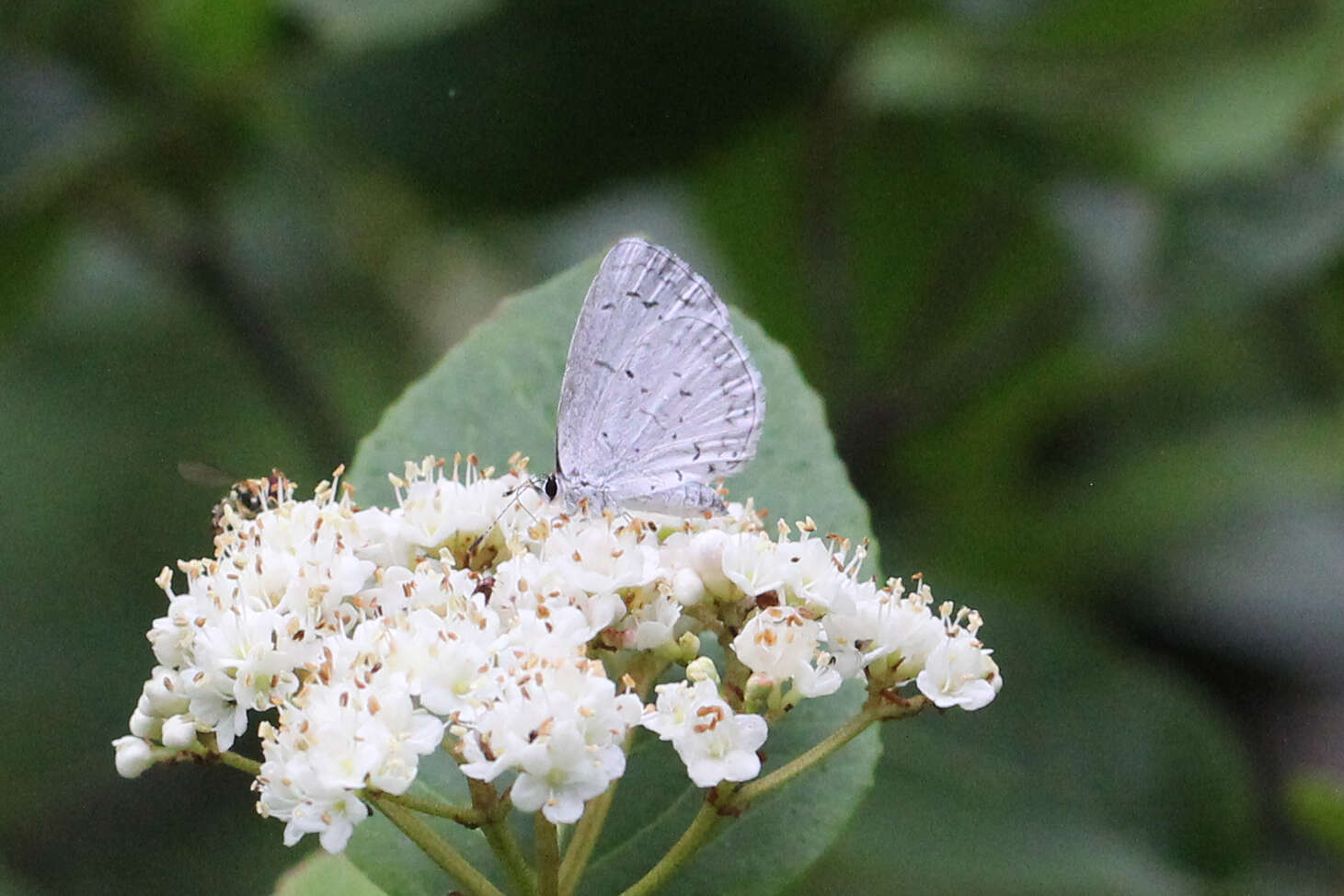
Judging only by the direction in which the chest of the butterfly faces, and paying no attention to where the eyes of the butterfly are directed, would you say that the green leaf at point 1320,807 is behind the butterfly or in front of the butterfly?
behind

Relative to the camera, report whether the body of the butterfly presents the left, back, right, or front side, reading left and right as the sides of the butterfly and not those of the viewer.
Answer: left
